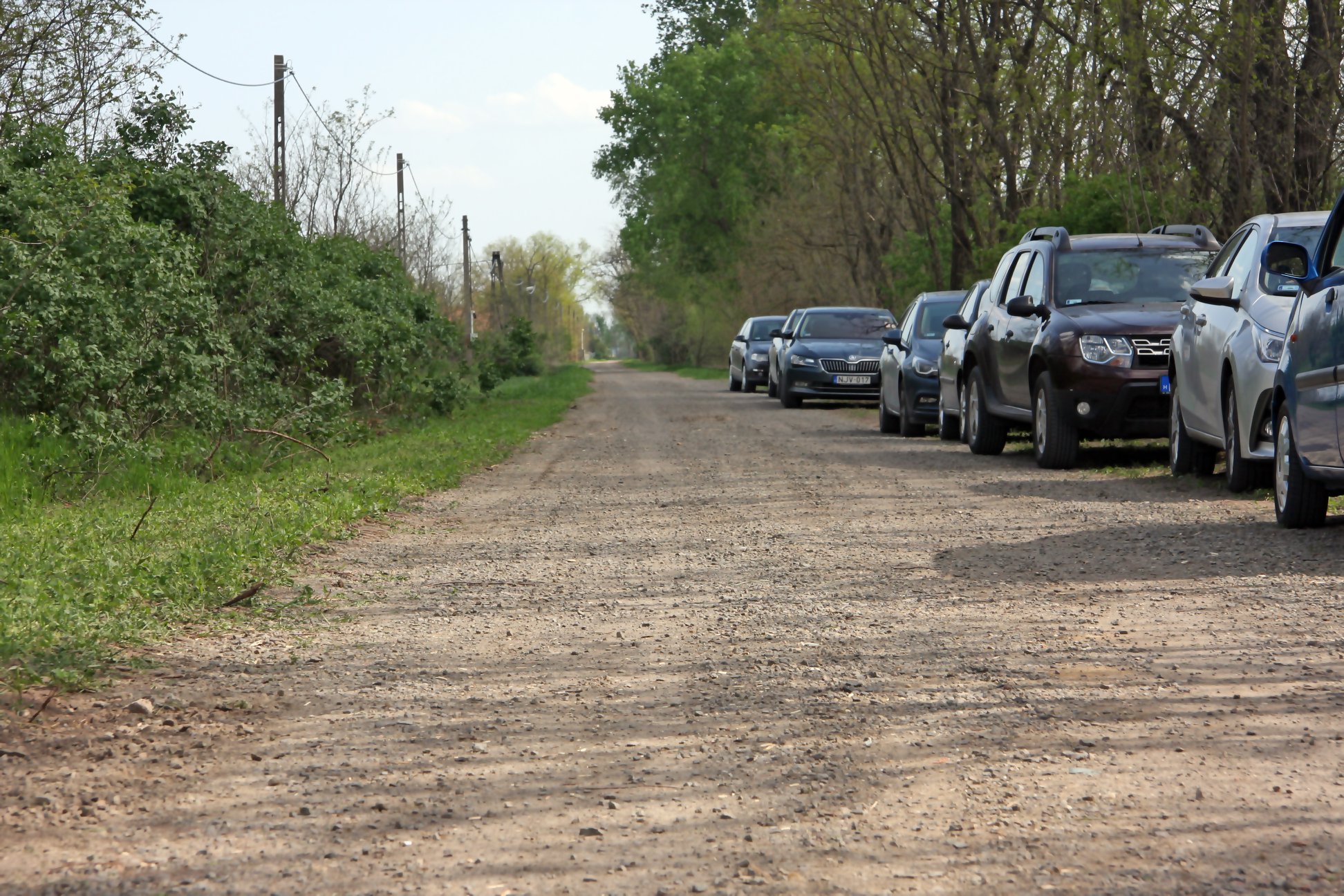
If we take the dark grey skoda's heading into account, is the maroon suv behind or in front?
in front

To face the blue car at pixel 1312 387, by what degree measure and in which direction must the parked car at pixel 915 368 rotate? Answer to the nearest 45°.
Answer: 0° — it already faces it

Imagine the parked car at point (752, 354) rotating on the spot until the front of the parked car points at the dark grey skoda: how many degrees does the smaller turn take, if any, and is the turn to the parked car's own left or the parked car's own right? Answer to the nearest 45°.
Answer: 0° — it already faces it

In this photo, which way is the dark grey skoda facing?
toward the camera

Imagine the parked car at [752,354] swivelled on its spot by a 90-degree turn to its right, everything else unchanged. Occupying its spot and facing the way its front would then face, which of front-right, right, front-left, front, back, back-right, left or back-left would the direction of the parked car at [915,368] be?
left

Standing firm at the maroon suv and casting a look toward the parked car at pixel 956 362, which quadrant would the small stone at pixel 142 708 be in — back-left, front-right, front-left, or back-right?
back-left

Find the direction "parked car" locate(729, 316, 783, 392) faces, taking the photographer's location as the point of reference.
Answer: facing the viewer

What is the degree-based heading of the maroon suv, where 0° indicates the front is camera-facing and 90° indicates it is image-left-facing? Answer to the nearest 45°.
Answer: approximately 315°
